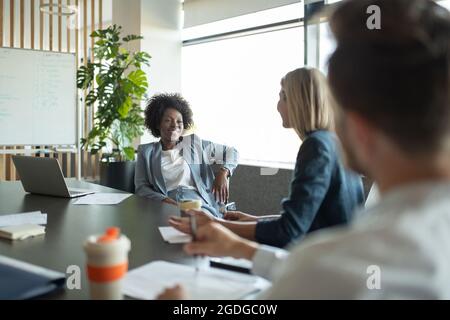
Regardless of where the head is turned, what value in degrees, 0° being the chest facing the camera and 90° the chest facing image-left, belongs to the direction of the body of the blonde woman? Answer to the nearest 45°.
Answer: approximately 90°

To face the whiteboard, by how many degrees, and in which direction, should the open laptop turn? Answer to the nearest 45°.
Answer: approximately 45° to its left

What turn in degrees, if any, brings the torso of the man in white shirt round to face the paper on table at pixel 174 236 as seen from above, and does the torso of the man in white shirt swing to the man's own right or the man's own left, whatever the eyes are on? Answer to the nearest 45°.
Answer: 0° — they already face it

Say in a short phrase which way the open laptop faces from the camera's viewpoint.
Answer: facing away from the viewer and to the right of the viewer

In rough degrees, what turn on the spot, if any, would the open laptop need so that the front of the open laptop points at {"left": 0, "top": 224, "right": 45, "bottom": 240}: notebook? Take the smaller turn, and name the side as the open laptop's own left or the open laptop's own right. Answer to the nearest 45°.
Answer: approximately 135° to the open laptop's own right

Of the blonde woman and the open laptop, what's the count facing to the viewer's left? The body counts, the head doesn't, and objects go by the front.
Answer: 1

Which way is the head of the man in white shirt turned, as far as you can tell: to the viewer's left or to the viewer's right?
to the viewer's left

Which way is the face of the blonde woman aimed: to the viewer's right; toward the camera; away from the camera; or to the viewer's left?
to the viewer's left

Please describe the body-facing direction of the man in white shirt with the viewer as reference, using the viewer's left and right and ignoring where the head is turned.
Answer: facing away from the viewer and to the left of the viewer

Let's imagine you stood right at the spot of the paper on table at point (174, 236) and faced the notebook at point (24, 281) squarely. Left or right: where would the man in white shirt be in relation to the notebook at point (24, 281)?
left

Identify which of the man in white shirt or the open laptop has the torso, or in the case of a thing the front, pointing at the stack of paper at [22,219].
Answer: the man in white shirt
